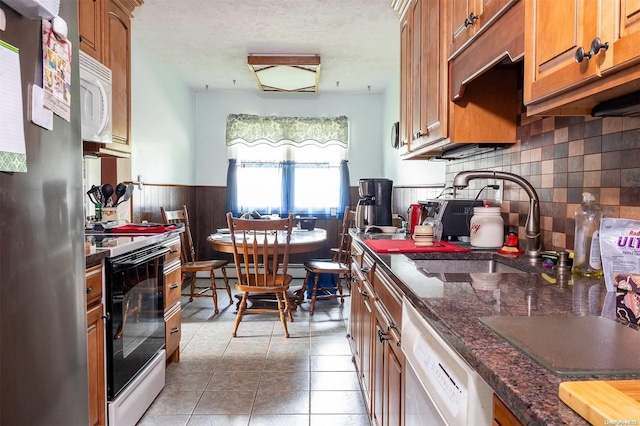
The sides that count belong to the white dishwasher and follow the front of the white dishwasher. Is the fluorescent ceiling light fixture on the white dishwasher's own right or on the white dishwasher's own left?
on the white dishwasher's own right

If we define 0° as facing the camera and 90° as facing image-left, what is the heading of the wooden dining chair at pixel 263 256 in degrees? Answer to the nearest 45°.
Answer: approximately 180°

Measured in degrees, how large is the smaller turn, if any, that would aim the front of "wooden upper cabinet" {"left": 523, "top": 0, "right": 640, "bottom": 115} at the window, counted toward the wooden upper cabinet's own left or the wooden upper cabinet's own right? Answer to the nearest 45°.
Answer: approximately 90° to the wooden upper cabinet's own right

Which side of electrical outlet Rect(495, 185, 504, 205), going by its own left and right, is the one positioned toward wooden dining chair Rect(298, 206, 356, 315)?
right

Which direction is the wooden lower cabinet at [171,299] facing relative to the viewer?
to the viewer's right

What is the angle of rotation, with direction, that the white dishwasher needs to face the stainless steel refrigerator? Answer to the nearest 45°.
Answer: approximately 45° to its right

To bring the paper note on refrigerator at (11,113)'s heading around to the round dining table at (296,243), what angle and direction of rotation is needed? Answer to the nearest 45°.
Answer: approximately 90° to its left

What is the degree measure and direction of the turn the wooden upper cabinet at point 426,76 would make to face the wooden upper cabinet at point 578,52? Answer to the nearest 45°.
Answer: approximately 90° to its left

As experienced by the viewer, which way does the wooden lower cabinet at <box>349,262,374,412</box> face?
facing to the left of the viewer

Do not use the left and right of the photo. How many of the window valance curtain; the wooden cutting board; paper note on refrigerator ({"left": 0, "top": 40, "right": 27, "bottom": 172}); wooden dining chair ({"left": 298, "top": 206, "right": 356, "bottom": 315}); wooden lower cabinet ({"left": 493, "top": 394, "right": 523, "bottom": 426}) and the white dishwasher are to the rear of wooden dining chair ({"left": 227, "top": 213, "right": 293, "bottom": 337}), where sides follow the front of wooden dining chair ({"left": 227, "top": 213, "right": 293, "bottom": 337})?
4

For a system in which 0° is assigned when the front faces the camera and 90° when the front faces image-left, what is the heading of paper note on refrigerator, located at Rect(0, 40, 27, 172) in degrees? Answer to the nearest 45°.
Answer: approximately 315°

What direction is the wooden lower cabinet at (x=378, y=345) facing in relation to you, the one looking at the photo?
facing to the left of the viewer
